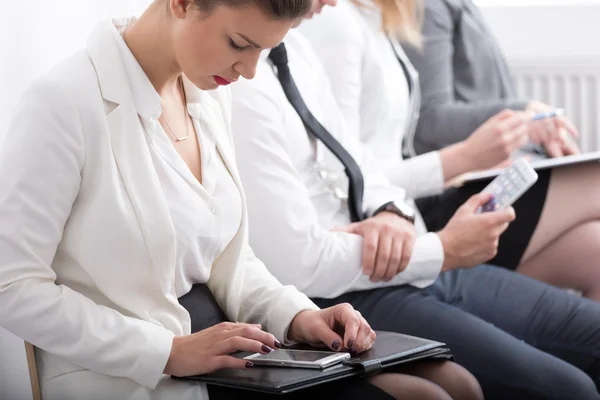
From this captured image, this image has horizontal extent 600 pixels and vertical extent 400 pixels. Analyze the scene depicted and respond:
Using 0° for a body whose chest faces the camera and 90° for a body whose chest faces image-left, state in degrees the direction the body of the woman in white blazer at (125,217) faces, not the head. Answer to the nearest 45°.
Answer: approximately 315°

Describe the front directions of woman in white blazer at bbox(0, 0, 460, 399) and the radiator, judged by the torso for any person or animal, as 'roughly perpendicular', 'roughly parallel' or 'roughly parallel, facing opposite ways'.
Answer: roughly perpendicular

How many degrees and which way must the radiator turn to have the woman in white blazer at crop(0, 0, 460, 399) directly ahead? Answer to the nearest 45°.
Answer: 0° — it already faces them

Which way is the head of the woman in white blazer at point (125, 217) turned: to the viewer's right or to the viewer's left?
to the viewer's right

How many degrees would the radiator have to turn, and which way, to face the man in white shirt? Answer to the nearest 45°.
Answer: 0° — it already faces them

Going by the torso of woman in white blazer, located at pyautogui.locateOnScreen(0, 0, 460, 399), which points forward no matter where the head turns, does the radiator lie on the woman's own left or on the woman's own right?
on the woman's own left

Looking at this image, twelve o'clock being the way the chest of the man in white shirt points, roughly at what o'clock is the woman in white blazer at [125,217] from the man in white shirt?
The woman in white blazer is roughly at 3 o'clock from the man in white shirt.

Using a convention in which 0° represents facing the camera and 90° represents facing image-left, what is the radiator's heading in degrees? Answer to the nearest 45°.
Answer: approximately 0°
